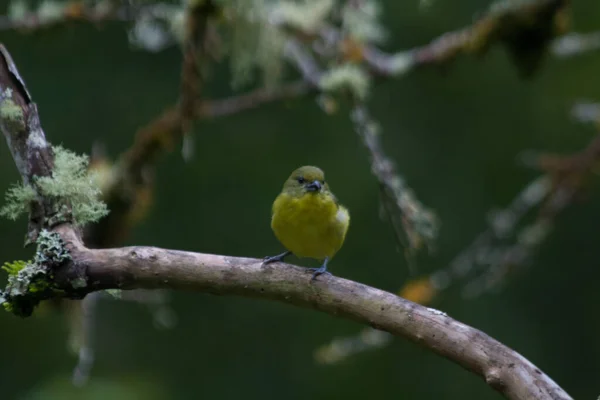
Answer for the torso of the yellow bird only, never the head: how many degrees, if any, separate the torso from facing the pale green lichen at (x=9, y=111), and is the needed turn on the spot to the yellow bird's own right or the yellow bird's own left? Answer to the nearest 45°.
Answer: approximately 45° to the yellow bird's own right

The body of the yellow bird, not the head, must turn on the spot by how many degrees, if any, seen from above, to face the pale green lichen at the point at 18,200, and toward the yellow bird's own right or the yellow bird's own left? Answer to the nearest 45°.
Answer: approximately 45° to the yellow bird's own right

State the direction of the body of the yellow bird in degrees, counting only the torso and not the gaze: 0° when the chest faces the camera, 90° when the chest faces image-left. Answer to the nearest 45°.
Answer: approximately 0°
